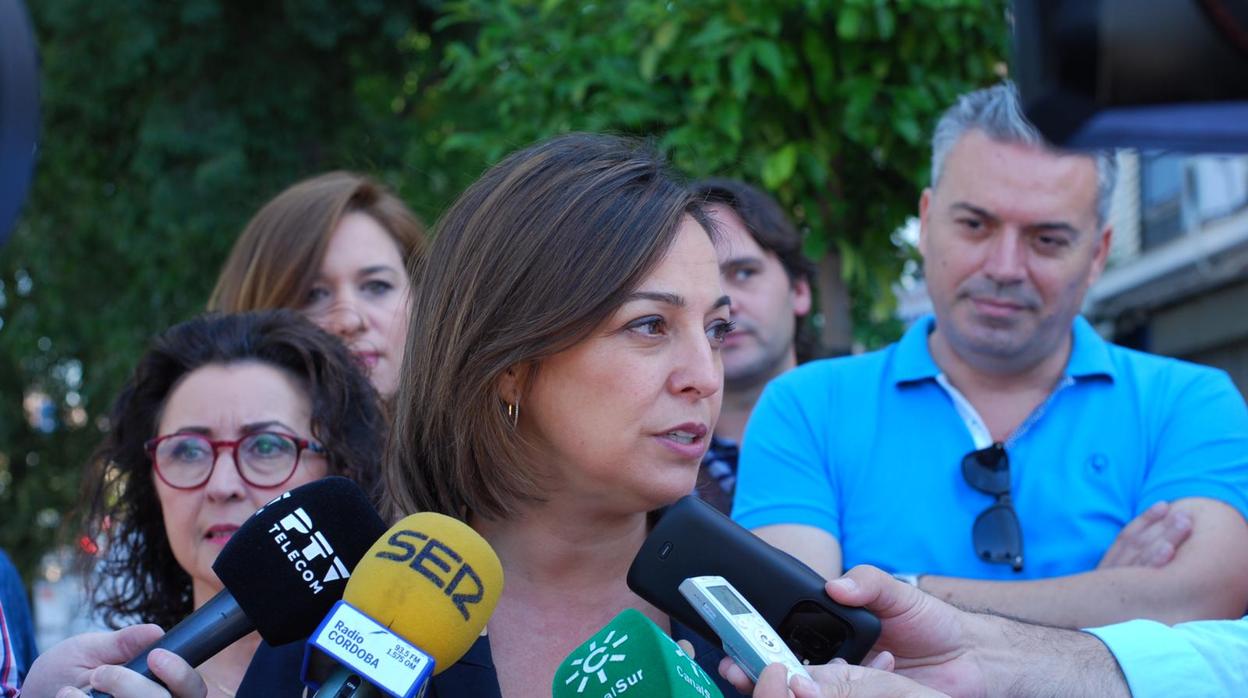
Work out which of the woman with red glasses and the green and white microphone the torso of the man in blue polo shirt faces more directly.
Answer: the green and white microphone

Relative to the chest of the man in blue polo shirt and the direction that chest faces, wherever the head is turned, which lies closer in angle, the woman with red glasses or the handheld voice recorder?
the handheld voice recorder

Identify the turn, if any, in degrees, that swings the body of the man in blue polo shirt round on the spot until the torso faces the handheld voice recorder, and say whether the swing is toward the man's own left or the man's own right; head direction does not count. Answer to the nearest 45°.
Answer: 0° — they already face it

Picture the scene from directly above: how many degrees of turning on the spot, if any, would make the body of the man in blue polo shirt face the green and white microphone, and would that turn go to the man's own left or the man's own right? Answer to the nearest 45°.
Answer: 0° — they already face it

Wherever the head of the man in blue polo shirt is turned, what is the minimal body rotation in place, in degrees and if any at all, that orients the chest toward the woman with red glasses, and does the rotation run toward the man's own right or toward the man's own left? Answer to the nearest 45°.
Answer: approximately 90° to the man's own right

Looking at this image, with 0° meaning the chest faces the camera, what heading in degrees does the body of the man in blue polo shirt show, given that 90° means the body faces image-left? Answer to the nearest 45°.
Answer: approximately 0°
